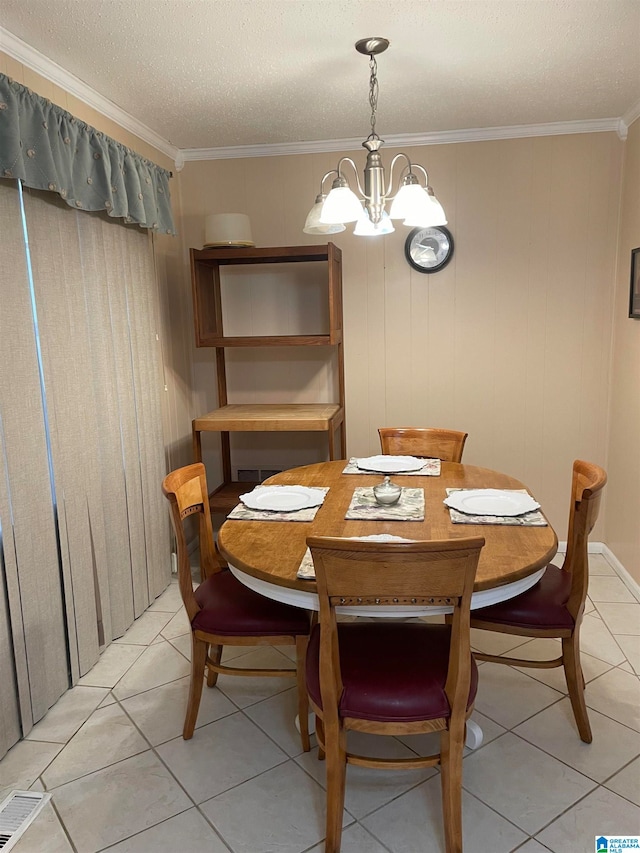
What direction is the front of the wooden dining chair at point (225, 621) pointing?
to the viewer's right

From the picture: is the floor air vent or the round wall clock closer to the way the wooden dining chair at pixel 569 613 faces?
the floor air vent

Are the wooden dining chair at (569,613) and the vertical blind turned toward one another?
yes

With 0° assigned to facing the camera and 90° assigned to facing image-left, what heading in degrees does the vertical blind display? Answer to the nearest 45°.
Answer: approximately 315°

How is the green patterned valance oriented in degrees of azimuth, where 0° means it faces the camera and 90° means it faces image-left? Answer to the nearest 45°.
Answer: approximately 315°

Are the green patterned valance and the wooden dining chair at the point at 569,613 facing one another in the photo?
yes

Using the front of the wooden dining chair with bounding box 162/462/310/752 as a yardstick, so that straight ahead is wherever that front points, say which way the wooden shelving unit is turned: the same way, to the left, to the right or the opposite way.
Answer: to the right

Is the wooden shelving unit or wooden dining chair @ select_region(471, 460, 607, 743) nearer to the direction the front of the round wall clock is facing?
the wooden dining chair

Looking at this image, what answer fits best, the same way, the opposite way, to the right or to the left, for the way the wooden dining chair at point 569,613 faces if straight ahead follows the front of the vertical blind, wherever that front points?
the opposite way

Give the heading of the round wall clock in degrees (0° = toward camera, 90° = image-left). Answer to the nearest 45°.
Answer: approximately 0°

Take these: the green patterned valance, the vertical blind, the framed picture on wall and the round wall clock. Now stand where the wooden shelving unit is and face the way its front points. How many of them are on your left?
2

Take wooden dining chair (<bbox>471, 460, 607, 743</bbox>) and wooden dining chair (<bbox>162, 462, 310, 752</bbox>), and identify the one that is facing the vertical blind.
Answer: wooden dining chair (<bbox>471, 460, 607, 743</bbox>)
